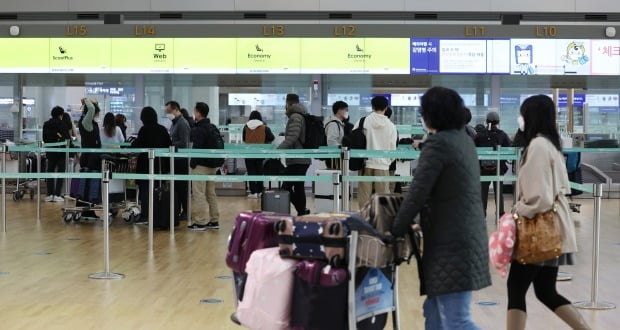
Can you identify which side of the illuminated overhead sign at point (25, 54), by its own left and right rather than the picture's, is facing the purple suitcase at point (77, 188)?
front

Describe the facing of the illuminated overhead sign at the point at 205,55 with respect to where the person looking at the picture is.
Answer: facing the viewer

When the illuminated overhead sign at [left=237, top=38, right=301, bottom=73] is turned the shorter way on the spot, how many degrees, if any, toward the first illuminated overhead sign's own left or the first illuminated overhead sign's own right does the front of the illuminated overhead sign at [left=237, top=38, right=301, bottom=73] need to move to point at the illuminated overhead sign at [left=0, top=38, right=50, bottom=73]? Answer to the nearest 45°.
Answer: approximately 90° to the first illuminated overhead sign's own right

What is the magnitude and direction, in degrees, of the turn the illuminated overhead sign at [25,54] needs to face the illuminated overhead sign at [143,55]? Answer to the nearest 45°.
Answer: approximately 45° to its left

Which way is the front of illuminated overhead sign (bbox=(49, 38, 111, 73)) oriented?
toward the camera

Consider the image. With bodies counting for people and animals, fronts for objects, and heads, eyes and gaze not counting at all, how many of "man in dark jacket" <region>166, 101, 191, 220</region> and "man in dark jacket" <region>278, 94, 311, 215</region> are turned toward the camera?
0

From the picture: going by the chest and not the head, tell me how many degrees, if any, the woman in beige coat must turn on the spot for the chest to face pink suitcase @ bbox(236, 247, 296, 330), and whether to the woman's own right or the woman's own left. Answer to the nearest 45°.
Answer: approximately 45° to the woman's own left

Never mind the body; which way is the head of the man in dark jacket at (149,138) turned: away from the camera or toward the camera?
away from the camera

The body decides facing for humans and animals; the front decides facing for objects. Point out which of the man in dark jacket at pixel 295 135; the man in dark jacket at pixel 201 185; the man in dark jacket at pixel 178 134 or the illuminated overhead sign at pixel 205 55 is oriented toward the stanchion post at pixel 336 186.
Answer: the illuminated overhead sign

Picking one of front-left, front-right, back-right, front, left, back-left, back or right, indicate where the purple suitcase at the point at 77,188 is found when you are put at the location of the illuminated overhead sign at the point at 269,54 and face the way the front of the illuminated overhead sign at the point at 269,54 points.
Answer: front-right

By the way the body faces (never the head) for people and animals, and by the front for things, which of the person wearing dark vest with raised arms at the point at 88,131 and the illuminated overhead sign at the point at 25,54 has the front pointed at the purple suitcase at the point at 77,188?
the illuminated overhead sign

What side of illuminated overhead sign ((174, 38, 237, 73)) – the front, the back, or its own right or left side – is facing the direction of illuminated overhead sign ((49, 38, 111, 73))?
right

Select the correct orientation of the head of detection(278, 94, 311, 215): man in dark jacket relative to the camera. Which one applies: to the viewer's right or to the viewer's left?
to the viewer's left

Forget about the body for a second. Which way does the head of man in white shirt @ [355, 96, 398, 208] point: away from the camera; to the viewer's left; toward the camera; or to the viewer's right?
away from the camera
